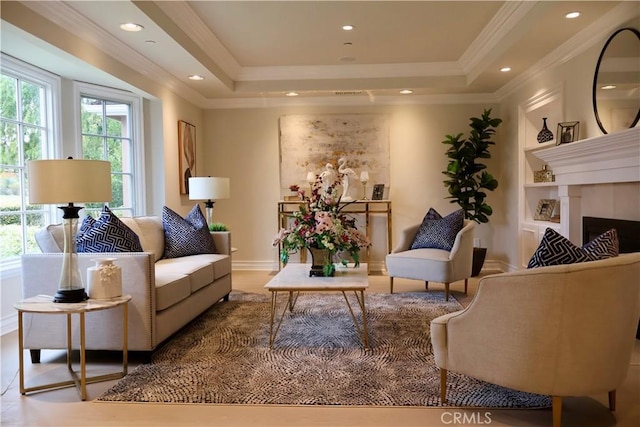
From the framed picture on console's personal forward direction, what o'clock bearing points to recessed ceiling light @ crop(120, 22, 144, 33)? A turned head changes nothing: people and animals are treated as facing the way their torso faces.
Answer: The recessed ceiling light is roughly at 1 o'clock from the framed picture on console.

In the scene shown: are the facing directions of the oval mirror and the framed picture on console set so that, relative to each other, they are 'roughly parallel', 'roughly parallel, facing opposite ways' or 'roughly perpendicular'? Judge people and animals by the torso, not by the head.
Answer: roughly perpendicular

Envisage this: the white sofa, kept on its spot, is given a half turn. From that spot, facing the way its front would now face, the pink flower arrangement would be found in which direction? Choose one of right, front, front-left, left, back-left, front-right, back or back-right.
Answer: back-right

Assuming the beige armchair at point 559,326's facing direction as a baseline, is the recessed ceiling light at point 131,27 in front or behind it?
in front

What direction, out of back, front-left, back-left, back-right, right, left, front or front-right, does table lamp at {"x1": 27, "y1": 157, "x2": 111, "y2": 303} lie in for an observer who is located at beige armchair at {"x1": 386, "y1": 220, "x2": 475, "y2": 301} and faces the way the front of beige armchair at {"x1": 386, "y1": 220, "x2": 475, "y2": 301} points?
front

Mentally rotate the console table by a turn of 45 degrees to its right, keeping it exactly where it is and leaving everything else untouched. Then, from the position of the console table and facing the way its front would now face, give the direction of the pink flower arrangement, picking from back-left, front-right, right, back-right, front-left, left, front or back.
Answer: front-left

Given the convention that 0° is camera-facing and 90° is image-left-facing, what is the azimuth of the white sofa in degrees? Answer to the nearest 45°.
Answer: approximately 315°

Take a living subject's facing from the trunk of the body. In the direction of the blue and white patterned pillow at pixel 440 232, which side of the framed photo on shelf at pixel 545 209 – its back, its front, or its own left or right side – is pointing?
front

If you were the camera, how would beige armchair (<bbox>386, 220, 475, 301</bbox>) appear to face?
facing the viewer and to the left of the viewer

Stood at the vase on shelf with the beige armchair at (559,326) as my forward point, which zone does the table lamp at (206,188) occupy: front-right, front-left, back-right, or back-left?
front-right

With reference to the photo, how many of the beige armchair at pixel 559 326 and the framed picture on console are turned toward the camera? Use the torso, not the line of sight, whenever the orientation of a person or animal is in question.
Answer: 1

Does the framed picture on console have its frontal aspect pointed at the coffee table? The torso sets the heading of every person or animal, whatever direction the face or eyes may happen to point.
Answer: yes

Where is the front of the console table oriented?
toward the camera

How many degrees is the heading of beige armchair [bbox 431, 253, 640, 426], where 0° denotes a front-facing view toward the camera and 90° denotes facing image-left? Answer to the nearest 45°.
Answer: approximately 135°

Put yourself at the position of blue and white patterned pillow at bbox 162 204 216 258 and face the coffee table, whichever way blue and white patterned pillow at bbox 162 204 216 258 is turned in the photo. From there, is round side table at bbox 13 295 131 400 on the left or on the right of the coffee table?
right
